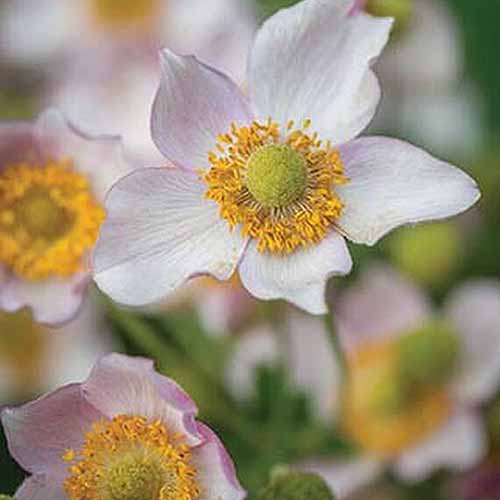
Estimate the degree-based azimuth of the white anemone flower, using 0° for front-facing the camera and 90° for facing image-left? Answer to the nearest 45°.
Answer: approximately 0°
